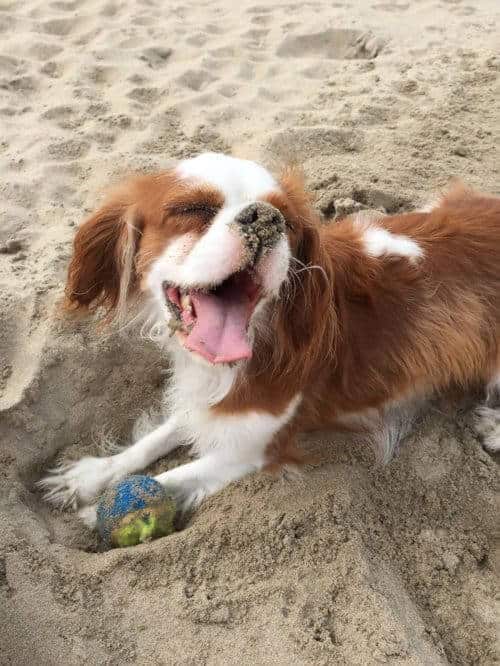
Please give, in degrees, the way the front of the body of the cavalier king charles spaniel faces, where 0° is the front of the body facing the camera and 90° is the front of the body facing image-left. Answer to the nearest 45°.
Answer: approximately 45°

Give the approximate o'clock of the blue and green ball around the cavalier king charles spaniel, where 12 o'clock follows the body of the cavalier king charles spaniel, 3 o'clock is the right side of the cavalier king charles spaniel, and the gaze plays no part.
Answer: The blue and green ball is roughly at 12 o'clock from the cavalier king charles spaniel.
